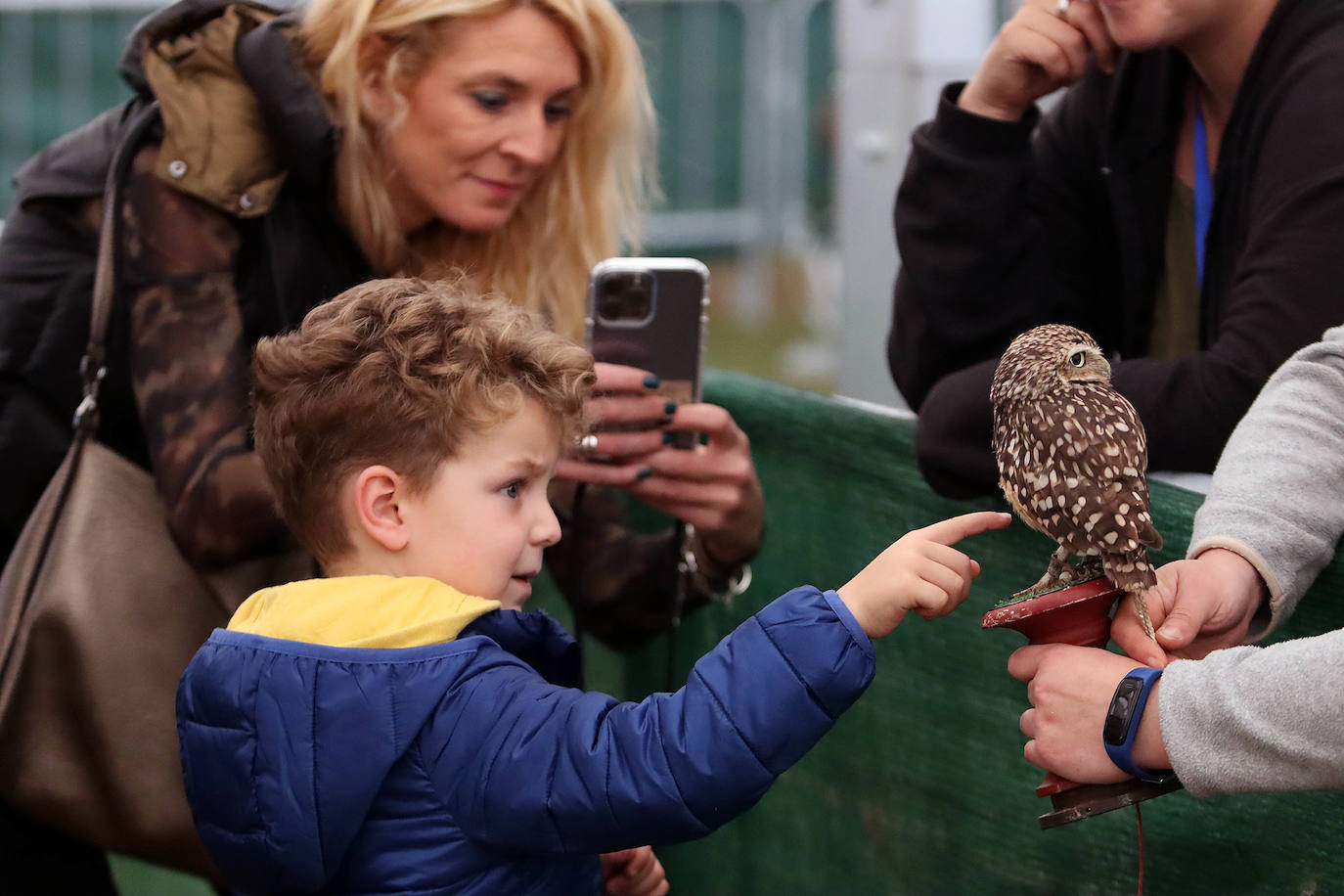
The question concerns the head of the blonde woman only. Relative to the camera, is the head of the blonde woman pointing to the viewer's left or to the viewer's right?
to the viewer's right

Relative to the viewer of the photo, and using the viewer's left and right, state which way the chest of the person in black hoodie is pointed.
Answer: facing the viewer and to the left of the viewer

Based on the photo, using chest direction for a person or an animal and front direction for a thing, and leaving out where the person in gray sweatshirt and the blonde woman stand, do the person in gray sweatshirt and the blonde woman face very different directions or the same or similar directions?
very different directions

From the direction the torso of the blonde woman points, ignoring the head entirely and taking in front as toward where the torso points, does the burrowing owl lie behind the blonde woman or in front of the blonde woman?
in front

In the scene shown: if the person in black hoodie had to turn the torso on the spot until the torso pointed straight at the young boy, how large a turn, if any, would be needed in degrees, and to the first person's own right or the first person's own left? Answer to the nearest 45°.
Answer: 0° — they already face them

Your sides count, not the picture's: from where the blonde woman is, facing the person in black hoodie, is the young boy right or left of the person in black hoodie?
right

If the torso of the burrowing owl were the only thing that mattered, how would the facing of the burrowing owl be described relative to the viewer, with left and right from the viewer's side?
facing away from the viewer and to the left of the viewer

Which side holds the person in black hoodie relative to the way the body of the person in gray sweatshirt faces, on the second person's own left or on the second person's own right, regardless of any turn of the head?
on the second person's own right

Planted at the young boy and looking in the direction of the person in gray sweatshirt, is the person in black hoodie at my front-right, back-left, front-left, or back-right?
front-left

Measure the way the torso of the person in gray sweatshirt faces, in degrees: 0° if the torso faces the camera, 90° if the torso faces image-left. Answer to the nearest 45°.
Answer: approximately 90°

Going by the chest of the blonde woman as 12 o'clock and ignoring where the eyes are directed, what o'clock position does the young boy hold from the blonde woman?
The young boy is roughly at 1 o'clock from the blonde woman.

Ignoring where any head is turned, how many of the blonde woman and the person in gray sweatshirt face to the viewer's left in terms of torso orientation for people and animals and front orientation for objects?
1

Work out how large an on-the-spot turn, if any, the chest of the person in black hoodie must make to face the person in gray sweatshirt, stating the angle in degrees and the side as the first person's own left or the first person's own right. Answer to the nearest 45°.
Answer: approximately 45° to the first person's own left

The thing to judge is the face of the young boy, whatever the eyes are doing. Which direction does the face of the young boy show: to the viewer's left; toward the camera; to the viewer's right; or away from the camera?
to the viewer's right

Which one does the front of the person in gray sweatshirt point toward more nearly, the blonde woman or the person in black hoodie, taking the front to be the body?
the blonde woman
